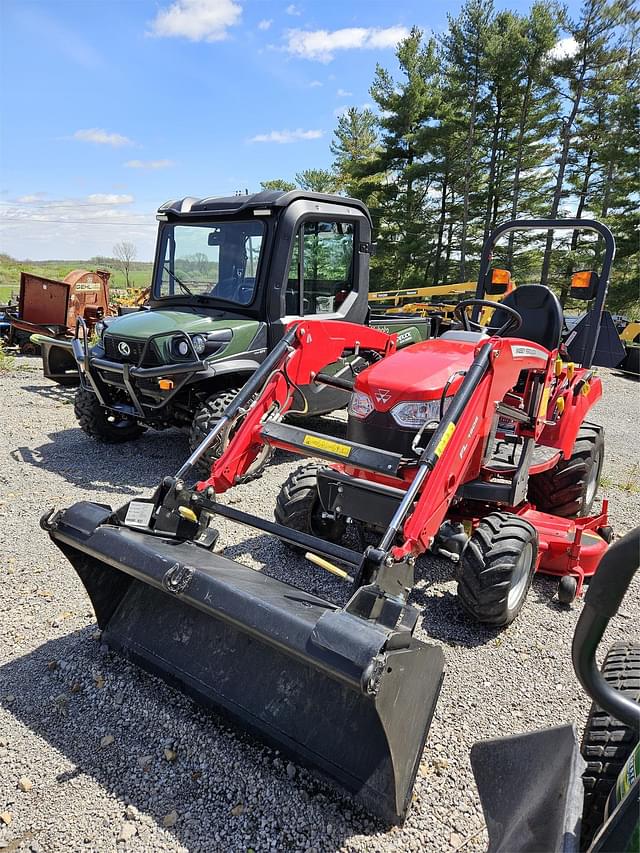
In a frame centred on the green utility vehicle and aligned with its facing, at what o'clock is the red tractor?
The red tractor is roughly at 10 o'clock from the green utility vehicle.

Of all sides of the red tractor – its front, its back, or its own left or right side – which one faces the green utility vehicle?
right

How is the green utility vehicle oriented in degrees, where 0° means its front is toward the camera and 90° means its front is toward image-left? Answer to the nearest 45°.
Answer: approximately 45°

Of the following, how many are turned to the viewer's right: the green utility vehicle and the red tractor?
0

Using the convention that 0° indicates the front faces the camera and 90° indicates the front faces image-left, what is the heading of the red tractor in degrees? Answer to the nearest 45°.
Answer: approximately 45°
